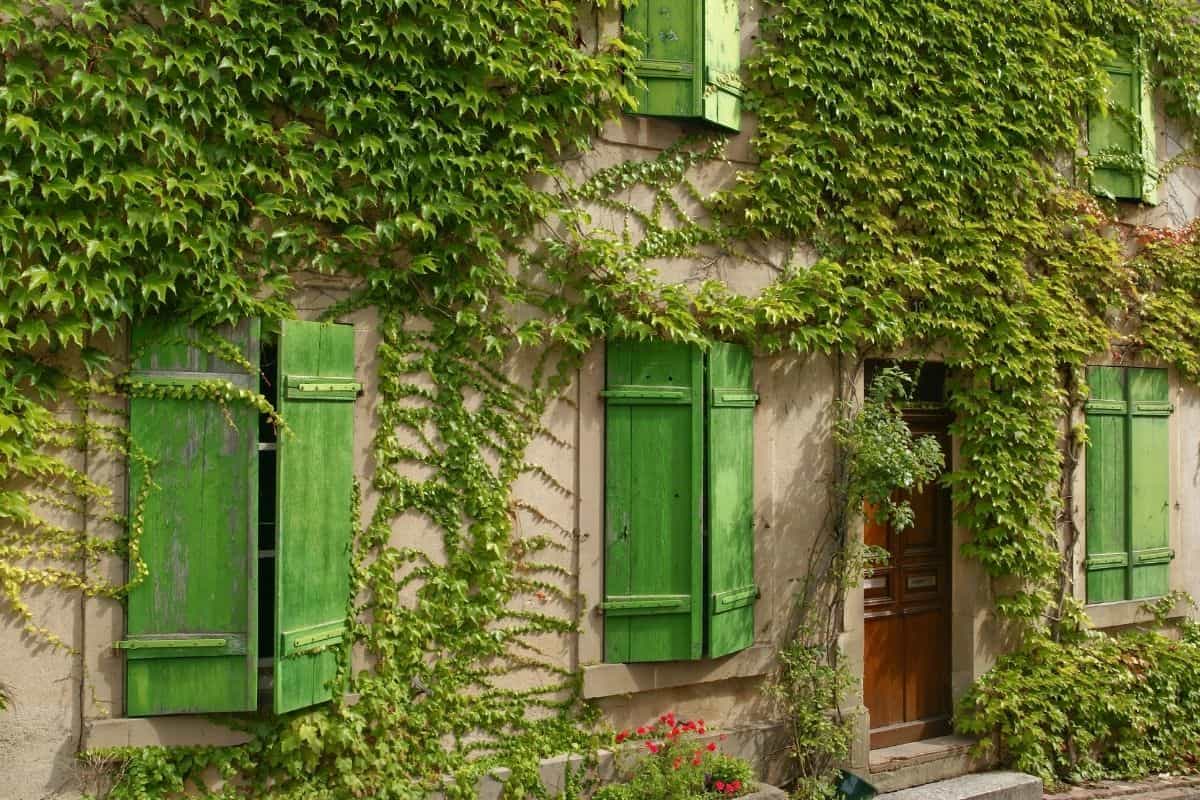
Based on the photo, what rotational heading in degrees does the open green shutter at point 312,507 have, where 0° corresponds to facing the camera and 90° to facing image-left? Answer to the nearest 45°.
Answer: approximately 315°

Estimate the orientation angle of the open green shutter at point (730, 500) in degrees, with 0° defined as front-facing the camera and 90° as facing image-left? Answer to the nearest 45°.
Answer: approximately 315°

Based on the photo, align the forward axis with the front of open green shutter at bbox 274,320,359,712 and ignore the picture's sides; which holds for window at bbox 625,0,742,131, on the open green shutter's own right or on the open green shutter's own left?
on the open green shutter's own left

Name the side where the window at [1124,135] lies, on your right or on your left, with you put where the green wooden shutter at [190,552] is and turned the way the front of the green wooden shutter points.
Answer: on your left

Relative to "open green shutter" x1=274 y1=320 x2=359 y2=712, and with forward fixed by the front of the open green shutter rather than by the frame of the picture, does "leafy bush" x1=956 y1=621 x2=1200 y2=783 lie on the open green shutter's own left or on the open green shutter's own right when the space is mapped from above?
on the open green shutter's own left

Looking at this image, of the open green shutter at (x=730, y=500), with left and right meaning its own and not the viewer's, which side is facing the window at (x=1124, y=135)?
left

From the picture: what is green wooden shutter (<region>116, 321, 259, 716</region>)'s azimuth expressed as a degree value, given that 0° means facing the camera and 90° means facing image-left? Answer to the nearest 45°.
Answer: approximately 0°

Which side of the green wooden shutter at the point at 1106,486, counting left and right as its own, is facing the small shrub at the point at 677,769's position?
right
